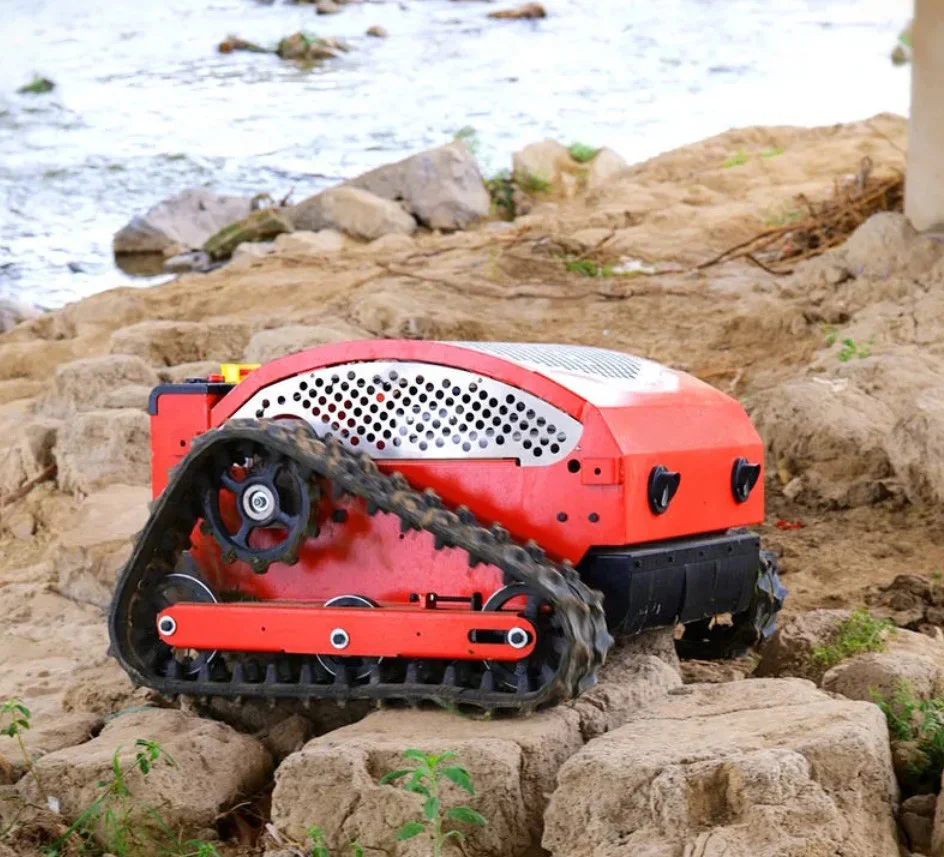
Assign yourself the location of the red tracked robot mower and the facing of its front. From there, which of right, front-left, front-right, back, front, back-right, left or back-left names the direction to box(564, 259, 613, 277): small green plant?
back-left

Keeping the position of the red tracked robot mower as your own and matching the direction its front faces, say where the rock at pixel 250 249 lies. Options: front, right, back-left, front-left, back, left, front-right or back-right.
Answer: back-left

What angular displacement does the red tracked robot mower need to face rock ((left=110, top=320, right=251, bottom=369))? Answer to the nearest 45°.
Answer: approximately 135° to its left

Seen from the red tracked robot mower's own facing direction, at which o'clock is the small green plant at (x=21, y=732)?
The small green plant is roughly at 4 o'clock from the red tracked robot mower.

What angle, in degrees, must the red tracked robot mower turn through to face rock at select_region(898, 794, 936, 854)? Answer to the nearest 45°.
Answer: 0° — it already faces it

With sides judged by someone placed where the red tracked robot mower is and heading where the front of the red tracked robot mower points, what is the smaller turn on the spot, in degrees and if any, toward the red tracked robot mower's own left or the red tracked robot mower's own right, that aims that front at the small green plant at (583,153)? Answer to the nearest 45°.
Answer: approximately 135° to the red tracked robot mower's own left

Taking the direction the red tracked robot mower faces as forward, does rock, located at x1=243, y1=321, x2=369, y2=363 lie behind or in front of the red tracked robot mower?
behind

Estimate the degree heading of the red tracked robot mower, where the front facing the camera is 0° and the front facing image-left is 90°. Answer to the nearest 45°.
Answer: approximately 315°

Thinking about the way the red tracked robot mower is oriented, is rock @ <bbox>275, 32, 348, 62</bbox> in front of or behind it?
behind

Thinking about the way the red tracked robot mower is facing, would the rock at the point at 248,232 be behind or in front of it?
behind

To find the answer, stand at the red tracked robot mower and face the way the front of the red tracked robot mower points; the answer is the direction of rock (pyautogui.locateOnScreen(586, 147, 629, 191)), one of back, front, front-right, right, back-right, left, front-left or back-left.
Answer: back-left

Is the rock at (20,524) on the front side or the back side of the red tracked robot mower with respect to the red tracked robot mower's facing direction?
on the back side

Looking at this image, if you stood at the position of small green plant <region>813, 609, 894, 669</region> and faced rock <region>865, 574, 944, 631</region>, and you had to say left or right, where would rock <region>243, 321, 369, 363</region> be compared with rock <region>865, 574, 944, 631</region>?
left
